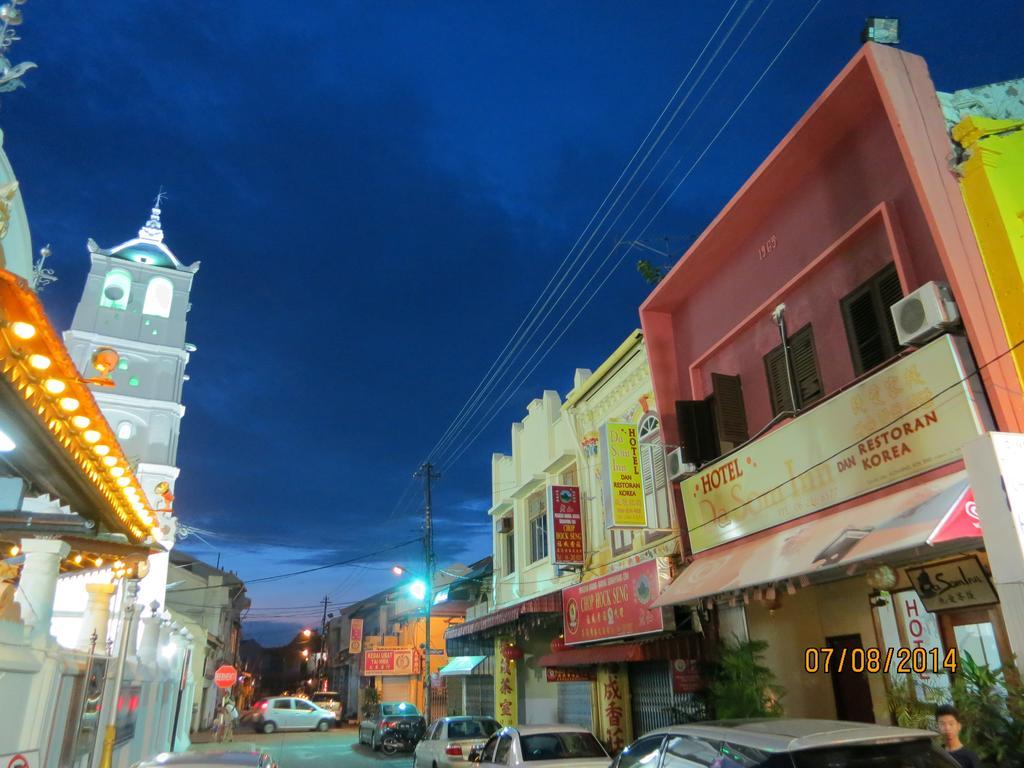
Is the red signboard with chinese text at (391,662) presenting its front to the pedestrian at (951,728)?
yes

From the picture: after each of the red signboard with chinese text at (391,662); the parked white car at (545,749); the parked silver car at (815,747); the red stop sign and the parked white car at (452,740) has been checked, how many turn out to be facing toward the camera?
2

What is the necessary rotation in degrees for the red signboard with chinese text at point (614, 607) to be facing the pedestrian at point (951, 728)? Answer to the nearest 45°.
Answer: approximately 90° to its left

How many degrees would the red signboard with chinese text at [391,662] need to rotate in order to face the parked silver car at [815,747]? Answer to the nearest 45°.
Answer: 0° — it already faces it

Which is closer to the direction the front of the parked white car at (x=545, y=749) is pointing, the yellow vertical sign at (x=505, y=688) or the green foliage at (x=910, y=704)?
the yellow vertical sign

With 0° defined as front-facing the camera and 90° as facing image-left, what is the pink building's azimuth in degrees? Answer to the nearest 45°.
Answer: approximately 45°

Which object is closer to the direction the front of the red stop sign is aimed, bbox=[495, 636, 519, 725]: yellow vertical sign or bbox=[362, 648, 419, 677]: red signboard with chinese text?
the yellow vertical sign

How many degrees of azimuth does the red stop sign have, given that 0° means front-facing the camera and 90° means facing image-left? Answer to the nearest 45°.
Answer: approximately 0°

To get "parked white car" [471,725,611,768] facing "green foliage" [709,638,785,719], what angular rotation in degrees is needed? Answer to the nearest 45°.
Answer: approximately 135° to its right

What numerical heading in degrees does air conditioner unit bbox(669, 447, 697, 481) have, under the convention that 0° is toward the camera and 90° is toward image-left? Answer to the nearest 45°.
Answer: approximately 45°
